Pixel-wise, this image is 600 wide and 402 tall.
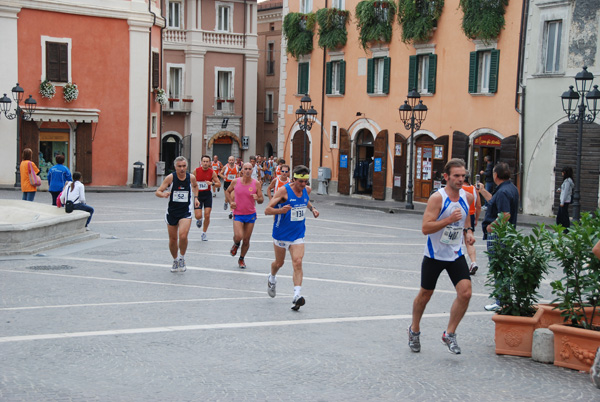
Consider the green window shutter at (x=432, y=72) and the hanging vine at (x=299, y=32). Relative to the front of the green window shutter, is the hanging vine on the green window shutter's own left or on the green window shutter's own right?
on the green window shutter's own right

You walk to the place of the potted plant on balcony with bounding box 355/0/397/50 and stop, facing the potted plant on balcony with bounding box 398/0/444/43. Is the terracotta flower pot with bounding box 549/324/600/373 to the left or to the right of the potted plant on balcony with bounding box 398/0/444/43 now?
right

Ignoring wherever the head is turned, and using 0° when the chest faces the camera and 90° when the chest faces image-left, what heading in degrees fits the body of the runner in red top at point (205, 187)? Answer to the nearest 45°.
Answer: approximately 0°

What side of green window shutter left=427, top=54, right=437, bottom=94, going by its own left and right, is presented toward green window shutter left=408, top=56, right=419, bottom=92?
right

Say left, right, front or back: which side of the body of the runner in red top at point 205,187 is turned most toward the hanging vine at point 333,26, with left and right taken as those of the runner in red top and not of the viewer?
back

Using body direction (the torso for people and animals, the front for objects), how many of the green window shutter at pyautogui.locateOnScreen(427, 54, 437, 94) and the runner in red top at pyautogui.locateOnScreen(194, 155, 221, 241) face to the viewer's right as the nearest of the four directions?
0

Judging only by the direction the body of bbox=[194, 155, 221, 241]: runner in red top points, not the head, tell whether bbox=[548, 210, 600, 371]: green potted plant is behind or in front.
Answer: in front

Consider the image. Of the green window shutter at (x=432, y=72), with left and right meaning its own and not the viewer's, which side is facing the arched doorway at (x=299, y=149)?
right

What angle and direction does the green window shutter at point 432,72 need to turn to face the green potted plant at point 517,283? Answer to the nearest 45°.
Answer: approximately 45° to its left

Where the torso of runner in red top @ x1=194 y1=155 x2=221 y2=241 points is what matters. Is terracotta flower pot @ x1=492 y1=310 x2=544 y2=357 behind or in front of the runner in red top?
in front

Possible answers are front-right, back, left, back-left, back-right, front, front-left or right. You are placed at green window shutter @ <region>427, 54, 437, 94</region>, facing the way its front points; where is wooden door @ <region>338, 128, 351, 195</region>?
right
